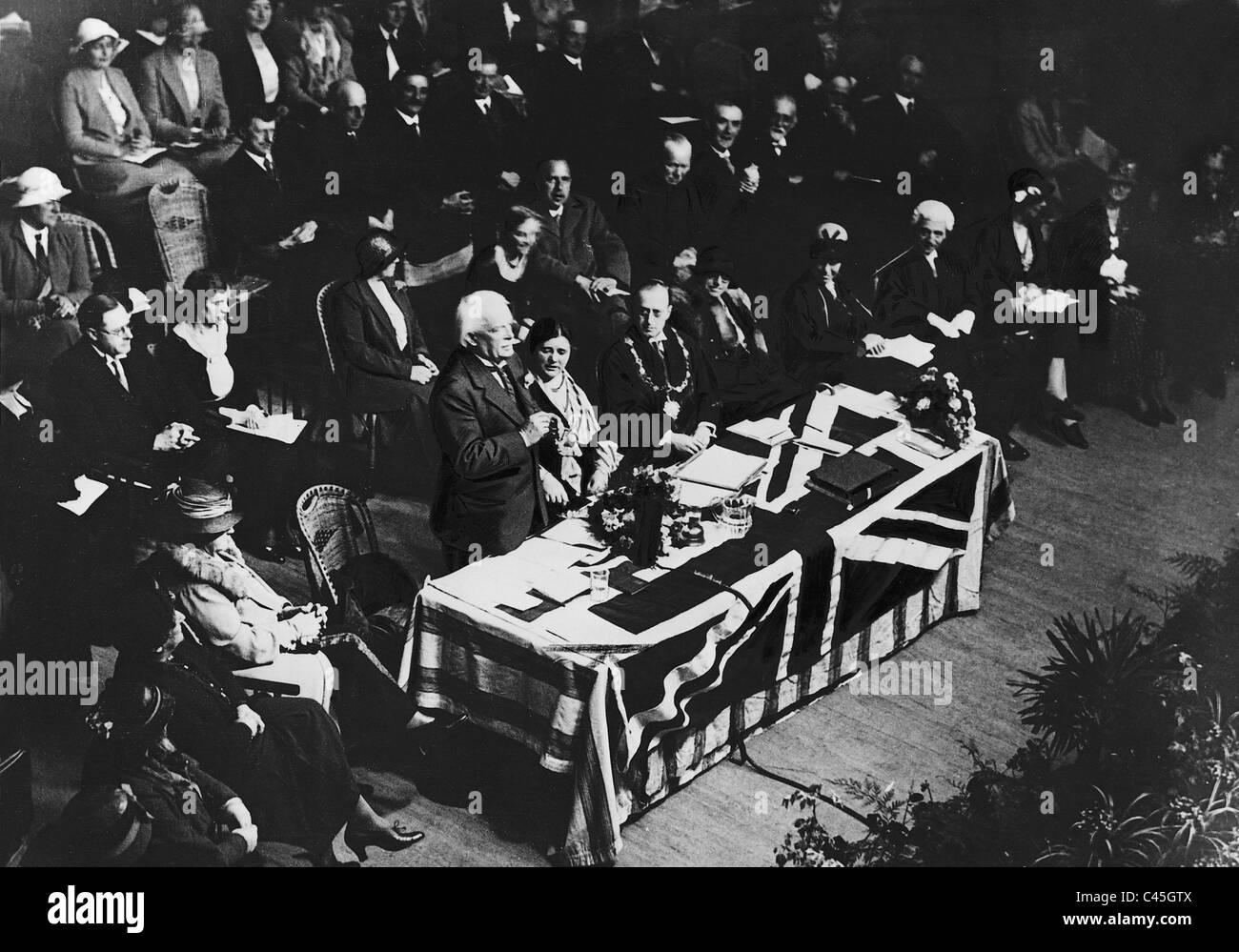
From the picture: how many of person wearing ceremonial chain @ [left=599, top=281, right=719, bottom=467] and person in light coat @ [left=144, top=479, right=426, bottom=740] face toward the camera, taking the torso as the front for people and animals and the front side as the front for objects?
1

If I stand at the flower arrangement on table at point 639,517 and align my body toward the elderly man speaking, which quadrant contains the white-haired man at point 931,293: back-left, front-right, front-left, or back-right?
back-right

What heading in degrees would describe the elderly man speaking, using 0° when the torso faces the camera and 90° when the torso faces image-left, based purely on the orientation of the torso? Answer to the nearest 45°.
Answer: approximately 315°

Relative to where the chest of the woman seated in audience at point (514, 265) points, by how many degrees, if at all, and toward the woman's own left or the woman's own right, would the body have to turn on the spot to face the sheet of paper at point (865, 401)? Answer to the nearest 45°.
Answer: approximately 45° to the woman's own left
